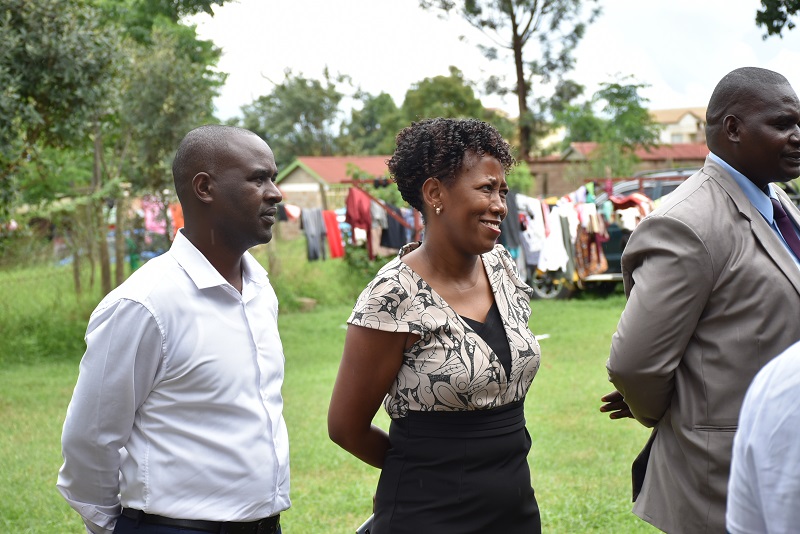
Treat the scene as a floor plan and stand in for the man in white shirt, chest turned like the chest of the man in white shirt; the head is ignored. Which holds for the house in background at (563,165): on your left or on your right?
on your left

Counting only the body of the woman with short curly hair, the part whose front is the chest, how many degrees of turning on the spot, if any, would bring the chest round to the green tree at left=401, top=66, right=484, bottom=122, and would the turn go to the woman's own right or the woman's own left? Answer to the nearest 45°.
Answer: approximately 135° to the woman's own left

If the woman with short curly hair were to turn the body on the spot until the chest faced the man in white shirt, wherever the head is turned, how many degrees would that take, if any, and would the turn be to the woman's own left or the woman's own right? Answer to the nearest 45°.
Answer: approximately 135° to the woman's own right

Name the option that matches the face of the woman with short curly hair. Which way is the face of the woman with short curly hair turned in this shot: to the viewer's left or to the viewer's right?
to the viewer's right

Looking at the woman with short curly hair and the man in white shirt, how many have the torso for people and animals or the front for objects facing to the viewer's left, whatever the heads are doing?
0

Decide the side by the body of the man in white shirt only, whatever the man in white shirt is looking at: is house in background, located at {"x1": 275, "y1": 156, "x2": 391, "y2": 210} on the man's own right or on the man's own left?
on the man's own left

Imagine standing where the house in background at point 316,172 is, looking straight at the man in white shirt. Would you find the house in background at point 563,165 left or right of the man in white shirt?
left

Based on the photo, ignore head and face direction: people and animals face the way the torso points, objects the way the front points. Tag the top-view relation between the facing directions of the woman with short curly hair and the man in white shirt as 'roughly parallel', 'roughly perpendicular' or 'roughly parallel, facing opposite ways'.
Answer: roughly parallel

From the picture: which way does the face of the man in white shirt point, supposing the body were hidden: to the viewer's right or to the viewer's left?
to the viewer's right

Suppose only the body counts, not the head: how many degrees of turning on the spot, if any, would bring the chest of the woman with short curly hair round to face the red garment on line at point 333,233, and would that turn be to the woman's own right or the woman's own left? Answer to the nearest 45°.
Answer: approximately 135° to the woman's own left

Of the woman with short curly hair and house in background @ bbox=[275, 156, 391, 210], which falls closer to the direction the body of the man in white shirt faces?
the woman with short curly hair

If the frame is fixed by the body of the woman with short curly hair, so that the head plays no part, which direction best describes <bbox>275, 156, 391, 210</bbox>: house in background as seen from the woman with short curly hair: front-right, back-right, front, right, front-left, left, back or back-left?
back-left

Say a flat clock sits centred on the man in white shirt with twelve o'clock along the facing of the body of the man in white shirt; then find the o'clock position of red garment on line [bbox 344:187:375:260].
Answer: The red garment on line is roughly at 8 o'clock from the man in white shirt.

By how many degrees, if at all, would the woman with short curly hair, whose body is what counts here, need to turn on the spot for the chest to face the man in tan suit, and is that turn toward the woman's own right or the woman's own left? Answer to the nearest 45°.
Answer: approximately 45° to the woman's own left

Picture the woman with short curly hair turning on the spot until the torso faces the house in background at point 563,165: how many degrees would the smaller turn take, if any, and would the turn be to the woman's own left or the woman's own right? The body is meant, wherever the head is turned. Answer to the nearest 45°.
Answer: approximately 135° to the woman's own left

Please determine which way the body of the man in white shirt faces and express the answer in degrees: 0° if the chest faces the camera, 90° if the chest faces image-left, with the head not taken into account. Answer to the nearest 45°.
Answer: approximately 315°

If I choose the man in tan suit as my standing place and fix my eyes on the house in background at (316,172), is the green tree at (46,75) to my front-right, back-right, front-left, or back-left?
front-left

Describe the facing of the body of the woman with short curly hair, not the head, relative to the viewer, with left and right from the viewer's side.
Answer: facing the viewer and to the right of the viewer
